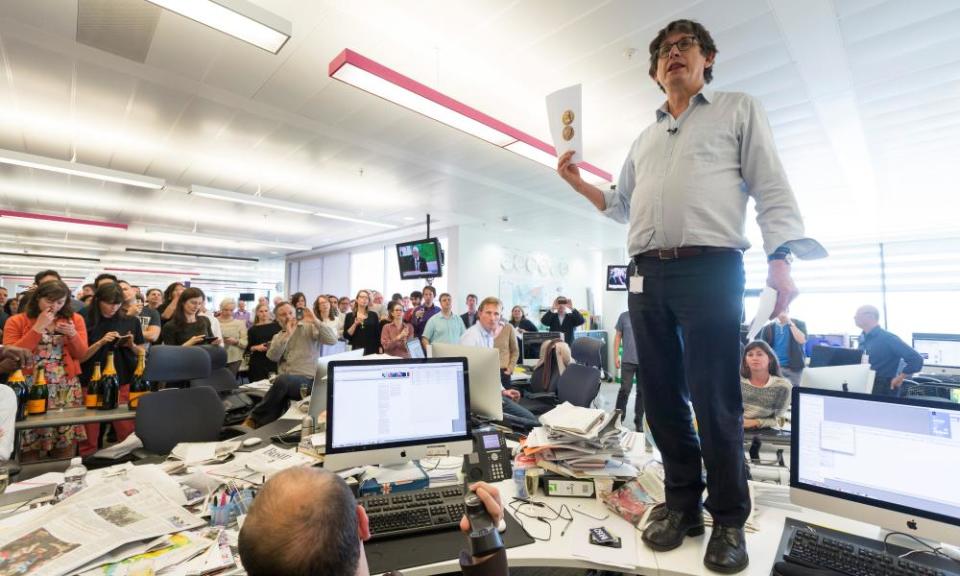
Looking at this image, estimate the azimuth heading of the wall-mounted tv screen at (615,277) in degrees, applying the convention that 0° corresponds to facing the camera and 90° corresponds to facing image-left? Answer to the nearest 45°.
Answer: approximately 0°

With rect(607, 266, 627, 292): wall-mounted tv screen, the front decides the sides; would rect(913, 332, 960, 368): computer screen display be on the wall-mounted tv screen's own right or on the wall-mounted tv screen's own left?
on the wall-mounted tv screen's own left

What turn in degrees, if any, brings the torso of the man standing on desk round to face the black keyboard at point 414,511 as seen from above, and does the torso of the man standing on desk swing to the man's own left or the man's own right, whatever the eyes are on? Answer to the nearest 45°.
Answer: approximately 45° to the man's own right

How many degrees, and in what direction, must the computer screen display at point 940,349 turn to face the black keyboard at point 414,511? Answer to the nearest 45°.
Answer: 0° — it already faces it

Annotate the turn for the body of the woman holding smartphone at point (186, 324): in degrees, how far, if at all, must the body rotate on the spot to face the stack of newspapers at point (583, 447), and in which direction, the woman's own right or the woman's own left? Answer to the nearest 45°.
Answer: approximately 45° to the woman's own right

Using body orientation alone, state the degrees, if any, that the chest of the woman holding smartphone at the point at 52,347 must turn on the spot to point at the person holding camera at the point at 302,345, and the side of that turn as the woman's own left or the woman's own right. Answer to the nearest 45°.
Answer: approximately 45° to the woman's own left

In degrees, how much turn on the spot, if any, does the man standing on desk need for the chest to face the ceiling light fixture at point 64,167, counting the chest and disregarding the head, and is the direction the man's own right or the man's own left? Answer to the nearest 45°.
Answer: approximately 45° to the man's own right

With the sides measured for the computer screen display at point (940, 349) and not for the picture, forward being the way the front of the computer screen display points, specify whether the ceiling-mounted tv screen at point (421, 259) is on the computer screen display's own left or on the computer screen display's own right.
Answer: on the computer screen display's own right

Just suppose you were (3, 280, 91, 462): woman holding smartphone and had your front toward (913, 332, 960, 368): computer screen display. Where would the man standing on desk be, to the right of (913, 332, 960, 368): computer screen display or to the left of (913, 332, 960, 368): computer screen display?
right
